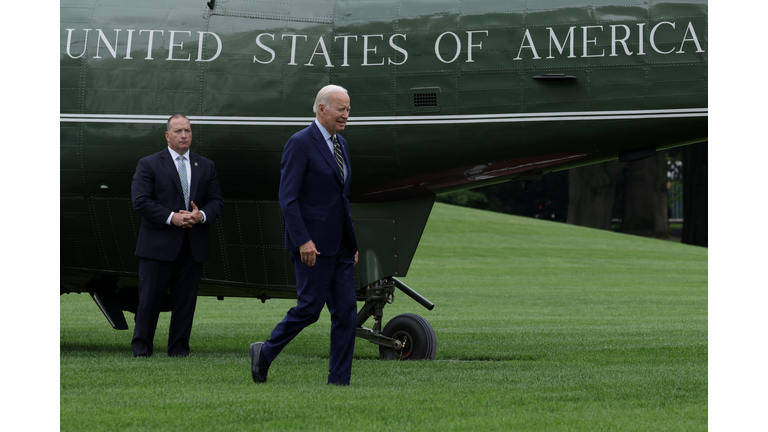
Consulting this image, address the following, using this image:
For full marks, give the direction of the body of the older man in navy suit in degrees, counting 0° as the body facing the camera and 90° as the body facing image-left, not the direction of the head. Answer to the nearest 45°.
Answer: approximately 315°

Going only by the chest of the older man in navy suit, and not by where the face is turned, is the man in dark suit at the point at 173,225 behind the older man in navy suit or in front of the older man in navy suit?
behind
